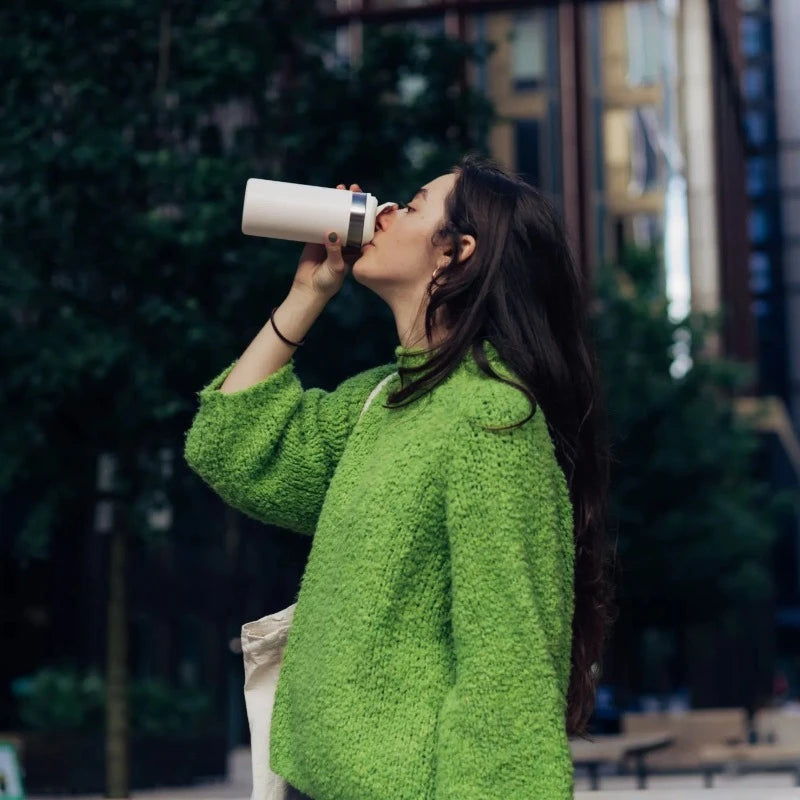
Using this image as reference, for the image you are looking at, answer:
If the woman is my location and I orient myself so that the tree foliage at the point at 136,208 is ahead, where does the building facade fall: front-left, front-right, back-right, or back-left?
front-right

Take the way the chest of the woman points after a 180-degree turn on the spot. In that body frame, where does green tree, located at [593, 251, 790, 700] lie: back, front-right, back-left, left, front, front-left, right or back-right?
left

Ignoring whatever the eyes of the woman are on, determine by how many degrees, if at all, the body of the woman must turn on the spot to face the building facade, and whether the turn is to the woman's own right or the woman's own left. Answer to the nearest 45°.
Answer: approximately 90° to the woman's own right

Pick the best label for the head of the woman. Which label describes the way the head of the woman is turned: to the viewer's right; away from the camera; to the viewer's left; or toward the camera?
to the viewer's left

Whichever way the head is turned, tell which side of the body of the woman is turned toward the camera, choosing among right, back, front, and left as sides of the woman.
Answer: left
